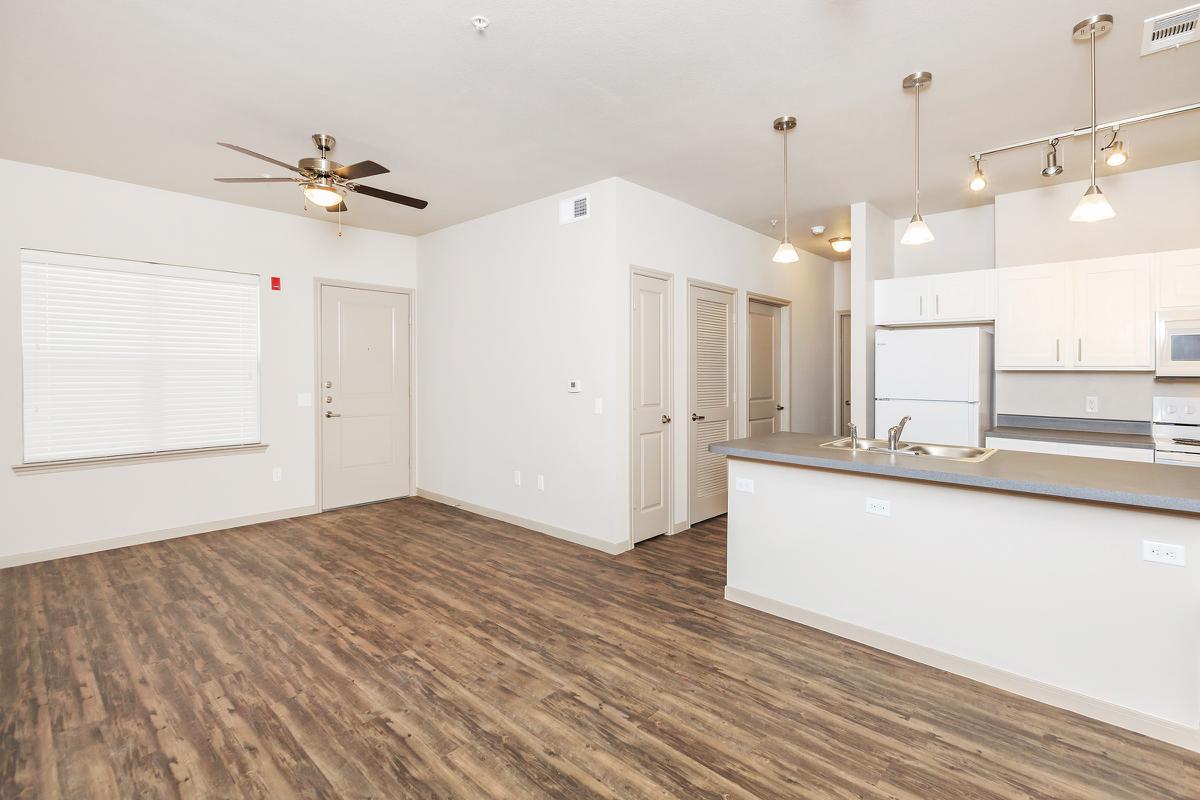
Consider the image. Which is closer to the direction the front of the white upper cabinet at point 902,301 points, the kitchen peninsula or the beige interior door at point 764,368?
the kitchen peninsula

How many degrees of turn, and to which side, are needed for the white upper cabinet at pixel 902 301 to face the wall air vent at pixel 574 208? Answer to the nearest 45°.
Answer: approximately 45° to its right

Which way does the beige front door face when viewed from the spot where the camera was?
facing the viewer and to the right of the viewer

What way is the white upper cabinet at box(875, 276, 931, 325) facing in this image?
toward the camera

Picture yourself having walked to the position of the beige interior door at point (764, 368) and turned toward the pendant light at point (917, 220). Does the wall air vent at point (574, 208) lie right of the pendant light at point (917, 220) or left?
right

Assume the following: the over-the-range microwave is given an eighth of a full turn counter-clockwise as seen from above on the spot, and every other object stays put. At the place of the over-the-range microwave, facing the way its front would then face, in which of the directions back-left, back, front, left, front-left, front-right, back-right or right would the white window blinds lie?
right

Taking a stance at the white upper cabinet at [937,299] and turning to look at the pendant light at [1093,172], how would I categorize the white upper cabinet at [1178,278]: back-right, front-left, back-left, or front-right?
front-left

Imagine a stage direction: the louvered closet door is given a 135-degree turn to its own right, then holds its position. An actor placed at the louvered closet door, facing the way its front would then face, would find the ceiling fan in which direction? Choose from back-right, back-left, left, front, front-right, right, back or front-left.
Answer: front-left

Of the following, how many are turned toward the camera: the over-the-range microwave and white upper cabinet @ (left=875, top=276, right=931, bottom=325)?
2

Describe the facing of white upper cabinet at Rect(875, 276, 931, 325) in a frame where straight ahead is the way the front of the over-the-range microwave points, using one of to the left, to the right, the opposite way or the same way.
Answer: the same way

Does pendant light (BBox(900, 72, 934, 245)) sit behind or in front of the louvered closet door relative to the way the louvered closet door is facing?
in front

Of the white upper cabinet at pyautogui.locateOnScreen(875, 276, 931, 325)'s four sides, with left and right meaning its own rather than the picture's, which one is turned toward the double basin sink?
front

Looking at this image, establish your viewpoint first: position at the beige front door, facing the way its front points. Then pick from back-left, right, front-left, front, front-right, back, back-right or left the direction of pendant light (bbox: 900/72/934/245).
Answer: front

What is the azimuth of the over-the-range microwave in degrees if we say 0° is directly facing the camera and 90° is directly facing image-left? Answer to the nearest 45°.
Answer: approximately 0°
